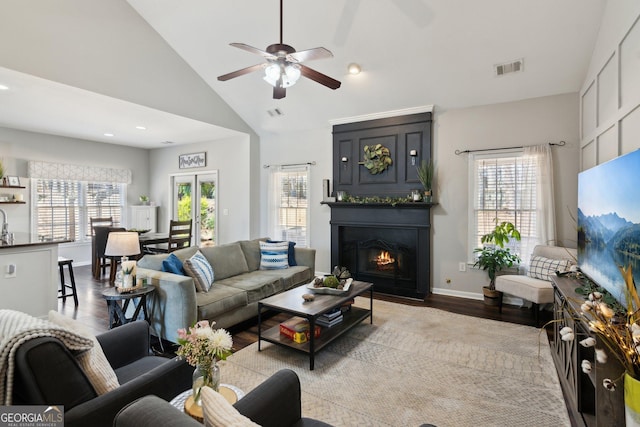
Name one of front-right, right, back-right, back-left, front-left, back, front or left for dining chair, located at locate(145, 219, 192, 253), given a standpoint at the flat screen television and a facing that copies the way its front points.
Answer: front

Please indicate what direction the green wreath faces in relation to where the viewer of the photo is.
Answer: facing the viewer

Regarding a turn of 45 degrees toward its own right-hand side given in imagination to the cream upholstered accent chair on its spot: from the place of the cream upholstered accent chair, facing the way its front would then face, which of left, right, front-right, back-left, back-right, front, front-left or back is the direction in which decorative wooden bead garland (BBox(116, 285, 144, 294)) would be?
front-left

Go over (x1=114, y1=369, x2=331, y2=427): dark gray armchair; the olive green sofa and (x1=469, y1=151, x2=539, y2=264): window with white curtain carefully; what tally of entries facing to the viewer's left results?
0

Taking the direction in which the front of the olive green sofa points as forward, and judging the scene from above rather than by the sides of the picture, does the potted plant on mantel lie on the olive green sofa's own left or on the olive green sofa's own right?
on the olive green sofa's own left

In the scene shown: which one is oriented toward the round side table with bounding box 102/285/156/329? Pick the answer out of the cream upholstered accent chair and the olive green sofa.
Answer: the cream upholstered accent chair

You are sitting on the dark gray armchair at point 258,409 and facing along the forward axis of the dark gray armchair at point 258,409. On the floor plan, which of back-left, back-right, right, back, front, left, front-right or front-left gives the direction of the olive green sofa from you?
front-left

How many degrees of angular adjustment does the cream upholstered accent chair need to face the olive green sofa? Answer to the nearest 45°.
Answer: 0° — it already faces it

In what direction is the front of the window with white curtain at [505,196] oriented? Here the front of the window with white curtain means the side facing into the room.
toward the camera

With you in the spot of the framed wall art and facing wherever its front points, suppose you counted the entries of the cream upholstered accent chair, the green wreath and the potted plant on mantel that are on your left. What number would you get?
3

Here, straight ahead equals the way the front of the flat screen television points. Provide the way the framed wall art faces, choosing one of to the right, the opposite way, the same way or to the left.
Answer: to the left

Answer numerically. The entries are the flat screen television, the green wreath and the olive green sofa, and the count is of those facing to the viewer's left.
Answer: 1

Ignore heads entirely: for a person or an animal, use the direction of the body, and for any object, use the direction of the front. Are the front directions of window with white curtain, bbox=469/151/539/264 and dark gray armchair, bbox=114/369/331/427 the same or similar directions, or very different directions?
very different directions

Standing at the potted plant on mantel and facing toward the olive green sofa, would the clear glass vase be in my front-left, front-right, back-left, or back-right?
front-left

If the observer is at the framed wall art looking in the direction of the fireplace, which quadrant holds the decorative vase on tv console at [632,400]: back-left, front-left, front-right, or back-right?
front-right

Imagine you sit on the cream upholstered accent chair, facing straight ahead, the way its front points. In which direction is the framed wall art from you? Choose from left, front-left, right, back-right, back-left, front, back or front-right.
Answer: front-right

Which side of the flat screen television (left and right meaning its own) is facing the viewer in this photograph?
left

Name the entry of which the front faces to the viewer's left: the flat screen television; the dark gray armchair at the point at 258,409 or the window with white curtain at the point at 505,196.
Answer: the flat screen television

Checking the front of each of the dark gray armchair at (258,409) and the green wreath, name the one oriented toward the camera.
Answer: the green wreath
